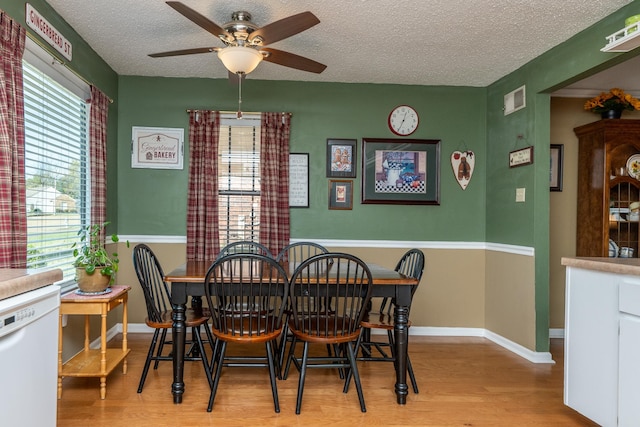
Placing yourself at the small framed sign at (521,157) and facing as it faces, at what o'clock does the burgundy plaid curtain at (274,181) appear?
The burgundy plaid curtain is roughly at 1 o'clock from the small framed sign.

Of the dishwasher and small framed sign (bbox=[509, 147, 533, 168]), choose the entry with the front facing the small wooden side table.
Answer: the small framed sign

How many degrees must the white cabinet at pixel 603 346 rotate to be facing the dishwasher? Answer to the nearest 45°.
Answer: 0° — it already faces it

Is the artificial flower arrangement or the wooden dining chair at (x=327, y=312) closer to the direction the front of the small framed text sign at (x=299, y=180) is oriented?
the wooden dining chair

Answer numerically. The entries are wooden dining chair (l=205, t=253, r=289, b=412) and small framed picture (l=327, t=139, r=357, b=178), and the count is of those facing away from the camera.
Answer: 1

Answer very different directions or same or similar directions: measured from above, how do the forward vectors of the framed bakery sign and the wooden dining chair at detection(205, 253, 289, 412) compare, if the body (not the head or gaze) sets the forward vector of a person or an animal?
very different directions

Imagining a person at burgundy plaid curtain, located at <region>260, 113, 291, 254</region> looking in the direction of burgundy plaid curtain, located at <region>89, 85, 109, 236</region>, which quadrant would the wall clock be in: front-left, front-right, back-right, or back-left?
back-left

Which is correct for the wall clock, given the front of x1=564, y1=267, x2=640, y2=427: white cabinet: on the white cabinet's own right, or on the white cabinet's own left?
on the white cabinet's own right

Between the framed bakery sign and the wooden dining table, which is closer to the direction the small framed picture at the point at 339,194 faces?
the wooden dining table

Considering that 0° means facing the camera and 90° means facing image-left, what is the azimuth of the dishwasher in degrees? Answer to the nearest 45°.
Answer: approximately 315°

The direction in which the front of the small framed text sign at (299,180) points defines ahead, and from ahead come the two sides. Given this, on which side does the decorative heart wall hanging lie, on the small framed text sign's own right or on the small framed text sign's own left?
on the small framed text sign's own left

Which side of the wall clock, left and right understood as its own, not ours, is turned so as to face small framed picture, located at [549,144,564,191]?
left
